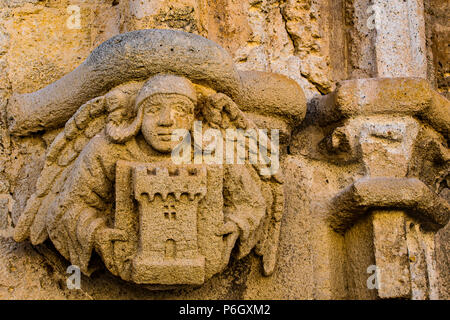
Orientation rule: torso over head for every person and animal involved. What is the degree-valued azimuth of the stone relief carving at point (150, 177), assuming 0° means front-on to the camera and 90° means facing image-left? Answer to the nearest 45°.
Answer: approximately 0°

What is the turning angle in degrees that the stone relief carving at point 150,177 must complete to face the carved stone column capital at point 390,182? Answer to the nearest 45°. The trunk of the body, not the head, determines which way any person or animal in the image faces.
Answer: approximately 90° to its left
